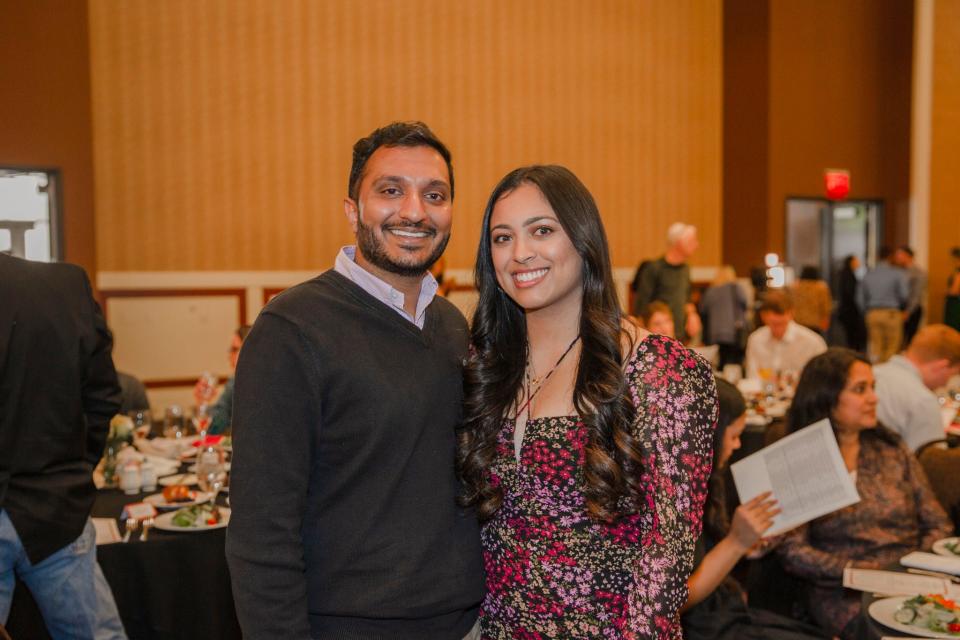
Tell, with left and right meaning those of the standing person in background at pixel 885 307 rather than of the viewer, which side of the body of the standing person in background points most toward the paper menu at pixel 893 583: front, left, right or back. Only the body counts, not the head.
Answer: back

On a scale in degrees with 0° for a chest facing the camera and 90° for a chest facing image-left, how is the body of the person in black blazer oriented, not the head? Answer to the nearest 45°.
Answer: approximately 180°

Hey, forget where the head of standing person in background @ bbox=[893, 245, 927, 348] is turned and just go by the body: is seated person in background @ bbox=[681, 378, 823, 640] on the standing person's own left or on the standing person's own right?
on the standing person's own left

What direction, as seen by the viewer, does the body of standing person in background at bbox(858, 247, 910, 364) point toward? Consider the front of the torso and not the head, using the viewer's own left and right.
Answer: facing away from the viewer

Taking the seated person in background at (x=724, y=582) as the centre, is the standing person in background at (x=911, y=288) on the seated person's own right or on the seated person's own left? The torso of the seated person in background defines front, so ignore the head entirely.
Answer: on the seated person's own left

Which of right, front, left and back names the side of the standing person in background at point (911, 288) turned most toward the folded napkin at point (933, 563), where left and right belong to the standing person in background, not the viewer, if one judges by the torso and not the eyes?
left

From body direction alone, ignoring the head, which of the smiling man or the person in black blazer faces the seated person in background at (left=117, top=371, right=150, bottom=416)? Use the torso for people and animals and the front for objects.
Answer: the person in black blazer

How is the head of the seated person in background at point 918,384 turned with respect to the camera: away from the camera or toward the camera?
away from the camera

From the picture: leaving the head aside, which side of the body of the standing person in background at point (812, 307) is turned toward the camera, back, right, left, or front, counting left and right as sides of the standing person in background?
back

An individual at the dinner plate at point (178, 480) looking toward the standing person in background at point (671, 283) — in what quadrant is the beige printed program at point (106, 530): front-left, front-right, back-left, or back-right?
back-right

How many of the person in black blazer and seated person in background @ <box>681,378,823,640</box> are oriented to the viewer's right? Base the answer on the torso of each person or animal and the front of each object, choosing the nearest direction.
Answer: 1
